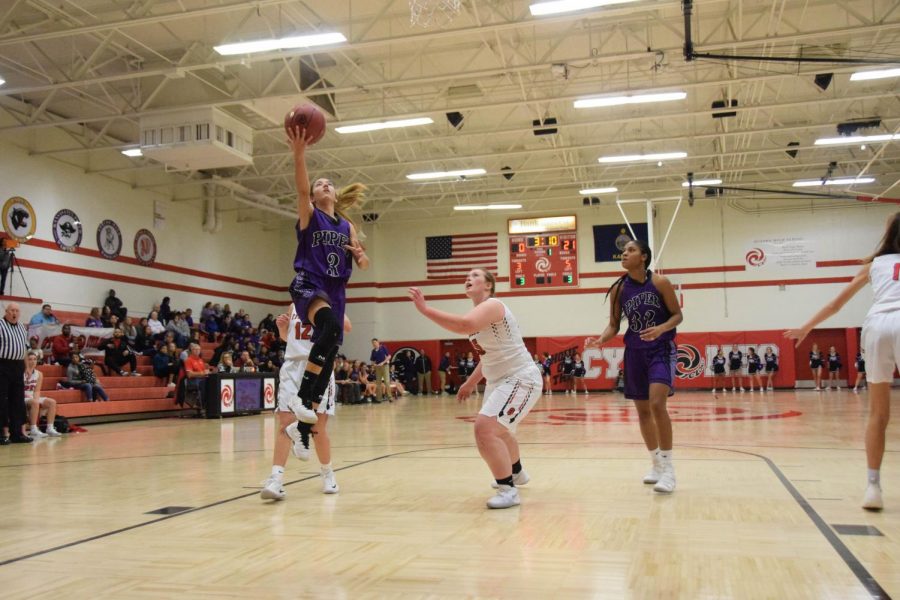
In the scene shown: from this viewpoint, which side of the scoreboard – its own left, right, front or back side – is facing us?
front

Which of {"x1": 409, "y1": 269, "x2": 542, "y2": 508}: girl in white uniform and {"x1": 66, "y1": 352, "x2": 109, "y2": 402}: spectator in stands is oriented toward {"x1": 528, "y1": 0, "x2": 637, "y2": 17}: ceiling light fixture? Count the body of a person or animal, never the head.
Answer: the spectator in stands

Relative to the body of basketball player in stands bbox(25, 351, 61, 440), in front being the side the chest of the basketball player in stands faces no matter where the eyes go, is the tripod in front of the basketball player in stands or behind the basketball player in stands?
behind

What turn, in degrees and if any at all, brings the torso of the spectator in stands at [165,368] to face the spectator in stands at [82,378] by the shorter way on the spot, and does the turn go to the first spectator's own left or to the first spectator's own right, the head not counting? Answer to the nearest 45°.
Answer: approximately 90° to the first spectator's own right

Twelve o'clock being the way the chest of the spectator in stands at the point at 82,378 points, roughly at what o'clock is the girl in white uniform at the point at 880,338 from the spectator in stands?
The girl in white uniform is roughly at 1 o'clock from the spectator in stands.

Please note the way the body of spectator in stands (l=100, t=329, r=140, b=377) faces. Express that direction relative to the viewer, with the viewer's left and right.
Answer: facing the viewer and to the right of the viewer

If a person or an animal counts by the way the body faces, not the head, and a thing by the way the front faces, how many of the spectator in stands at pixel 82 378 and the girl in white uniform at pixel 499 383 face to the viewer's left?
1

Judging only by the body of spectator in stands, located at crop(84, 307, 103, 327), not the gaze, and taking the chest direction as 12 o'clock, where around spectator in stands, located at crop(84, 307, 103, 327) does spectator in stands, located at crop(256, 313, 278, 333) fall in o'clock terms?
spectator in stands, located at crop(256, 313, 278, 333) is roughly at 9 o'clock from spectator in stands, located at crop(84, 307, 103, 327).

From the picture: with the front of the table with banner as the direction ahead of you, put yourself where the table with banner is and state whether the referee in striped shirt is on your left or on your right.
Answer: on your right

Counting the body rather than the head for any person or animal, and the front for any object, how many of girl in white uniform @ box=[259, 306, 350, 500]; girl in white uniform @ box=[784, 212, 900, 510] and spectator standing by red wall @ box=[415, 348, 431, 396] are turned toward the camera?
2

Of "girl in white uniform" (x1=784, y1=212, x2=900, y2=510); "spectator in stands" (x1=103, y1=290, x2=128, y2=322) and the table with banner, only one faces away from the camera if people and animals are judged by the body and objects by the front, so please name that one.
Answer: the girl in white uniform

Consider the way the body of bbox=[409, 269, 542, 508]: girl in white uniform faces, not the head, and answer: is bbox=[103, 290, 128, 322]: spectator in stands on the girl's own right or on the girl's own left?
on the girl's own right

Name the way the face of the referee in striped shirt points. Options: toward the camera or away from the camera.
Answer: toward the camera

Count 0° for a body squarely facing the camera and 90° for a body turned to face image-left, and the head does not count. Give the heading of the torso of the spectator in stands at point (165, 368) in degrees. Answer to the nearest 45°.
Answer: approximately 315°

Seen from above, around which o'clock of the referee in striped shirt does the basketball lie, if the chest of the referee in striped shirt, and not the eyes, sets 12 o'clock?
The basketball is roughly at 1 o'clock from the referee in striped shirt.

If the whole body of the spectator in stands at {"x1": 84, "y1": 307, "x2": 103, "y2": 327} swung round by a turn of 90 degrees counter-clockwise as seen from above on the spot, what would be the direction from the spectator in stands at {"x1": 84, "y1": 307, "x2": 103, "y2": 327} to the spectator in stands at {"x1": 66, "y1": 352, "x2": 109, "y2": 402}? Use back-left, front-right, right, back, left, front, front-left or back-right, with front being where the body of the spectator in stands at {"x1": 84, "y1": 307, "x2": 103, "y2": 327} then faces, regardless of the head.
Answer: back-right

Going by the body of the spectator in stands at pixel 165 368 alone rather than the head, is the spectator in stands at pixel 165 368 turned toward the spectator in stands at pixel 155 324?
no

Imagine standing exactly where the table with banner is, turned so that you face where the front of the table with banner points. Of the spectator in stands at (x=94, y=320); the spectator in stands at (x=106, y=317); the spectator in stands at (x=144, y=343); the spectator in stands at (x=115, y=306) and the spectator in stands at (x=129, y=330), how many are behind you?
5
